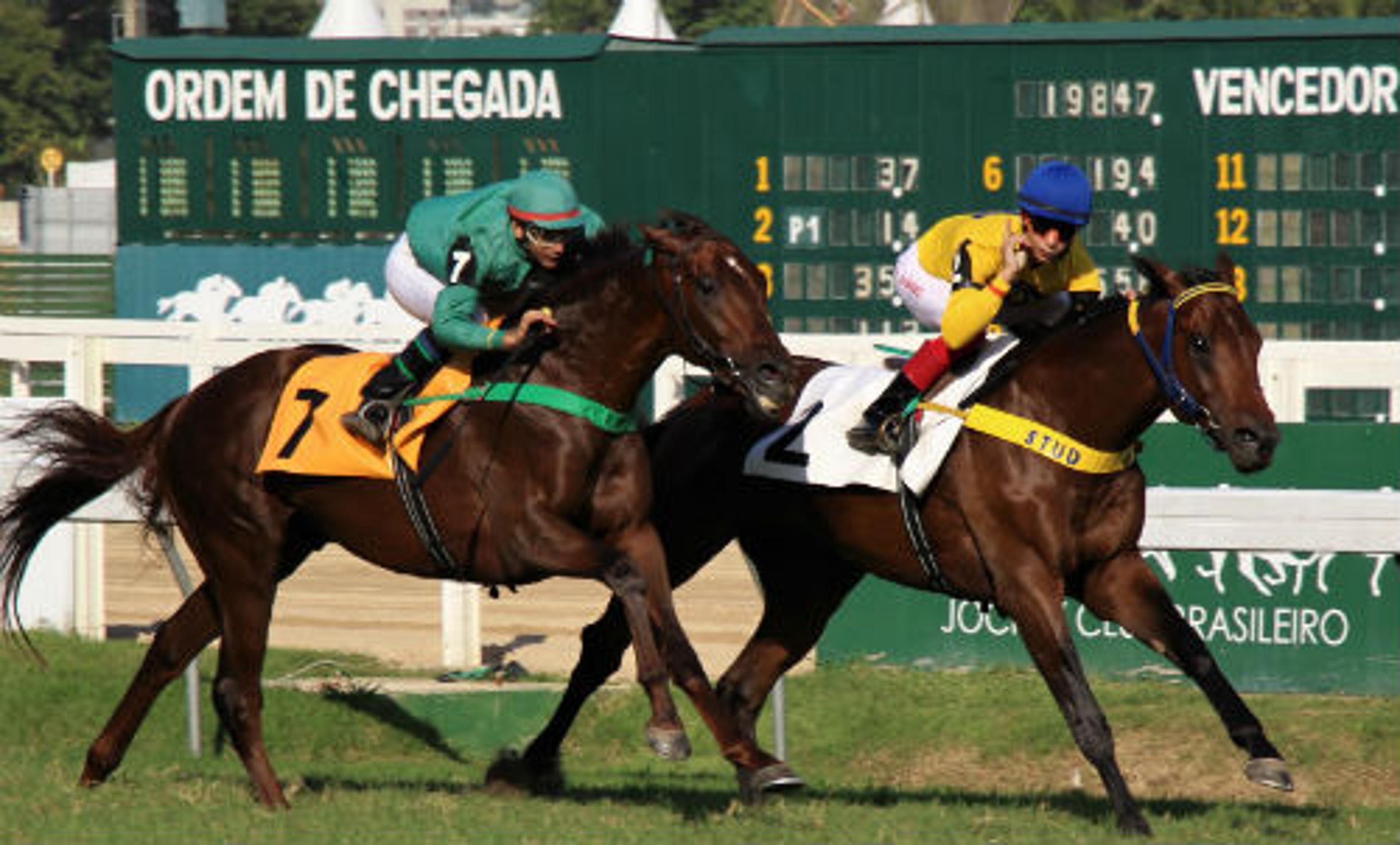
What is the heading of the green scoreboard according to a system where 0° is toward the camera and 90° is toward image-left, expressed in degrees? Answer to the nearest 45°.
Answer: approximately 0°

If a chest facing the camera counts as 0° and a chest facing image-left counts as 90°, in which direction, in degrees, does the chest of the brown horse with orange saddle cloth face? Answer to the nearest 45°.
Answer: approximately 270°

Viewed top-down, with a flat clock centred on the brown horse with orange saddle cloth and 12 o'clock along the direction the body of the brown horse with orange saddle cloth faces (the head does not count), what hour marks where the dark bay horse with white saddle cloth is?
The dark bay horse with white saddle cloth is roughly at 12 o'clock from the brown horse with orange saddle cloth.

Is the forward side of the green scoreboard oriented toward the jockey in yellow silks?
yes

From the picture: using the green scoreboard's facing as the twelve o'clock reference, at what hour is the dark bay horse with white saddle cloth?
The dark bay horse with white saddle cloth is roughly at 12 o'clock from the green scoreboard.

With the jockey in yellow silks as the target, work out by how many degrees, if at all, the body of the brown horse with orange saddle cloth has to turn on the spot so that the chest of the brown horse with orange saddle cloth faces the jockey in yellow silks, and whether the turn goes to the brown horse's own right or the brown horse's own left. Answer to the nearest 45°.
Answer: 0° — it already faces them
